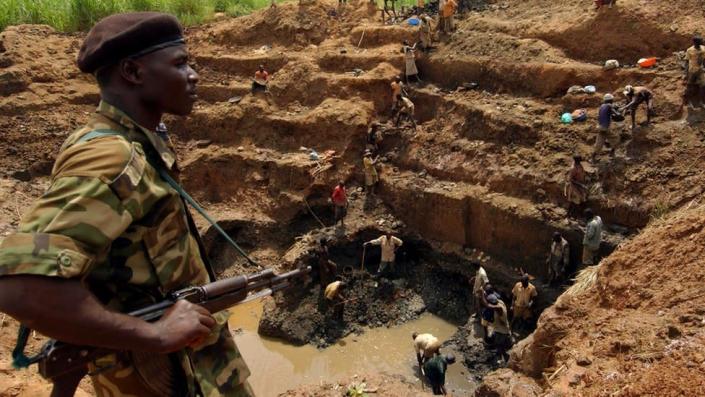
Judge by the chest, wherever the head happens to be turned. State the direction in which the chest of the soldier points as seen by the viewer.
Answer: to the viewer's right

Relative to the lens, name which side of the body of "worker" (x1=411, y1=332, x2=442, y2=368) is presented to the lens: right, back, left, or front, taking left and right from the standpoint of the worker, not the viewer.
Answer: left

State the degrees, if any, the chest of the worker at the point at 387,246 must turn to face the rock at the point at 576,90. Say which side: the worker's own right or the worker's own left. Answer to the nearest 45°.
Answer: approximately 135° to the worker's own left

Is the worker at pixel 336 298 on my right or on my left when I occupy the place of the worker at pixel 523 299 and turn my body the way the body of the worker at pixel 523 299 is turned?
on my right

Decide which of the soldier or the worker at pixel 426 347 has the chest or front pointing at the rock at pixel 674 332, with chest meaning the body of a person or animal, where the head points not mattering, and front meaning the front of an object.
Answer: the soldier

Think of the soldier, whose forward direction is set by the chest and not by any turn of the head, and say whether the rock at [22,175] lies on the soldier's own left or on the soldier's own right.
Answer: on the soldier's own left

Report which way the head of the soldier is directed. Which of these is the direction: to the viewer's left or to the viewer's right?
to the viewer's right

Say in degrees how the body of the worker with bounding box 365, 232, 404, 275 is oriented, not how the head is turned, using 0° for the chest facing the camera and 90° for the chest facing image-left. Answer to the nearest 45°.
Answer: approximately 0°
